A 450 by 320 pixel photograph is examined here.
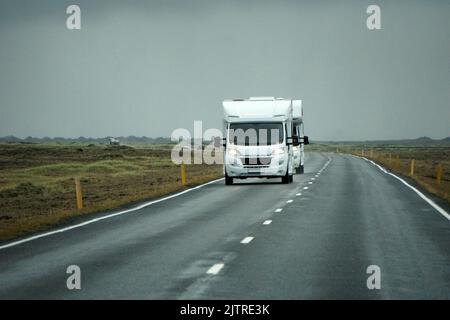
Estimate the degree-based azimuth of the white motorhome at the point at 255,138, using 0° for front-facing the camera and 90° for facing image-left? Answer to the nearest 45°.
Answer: approximately 0°
